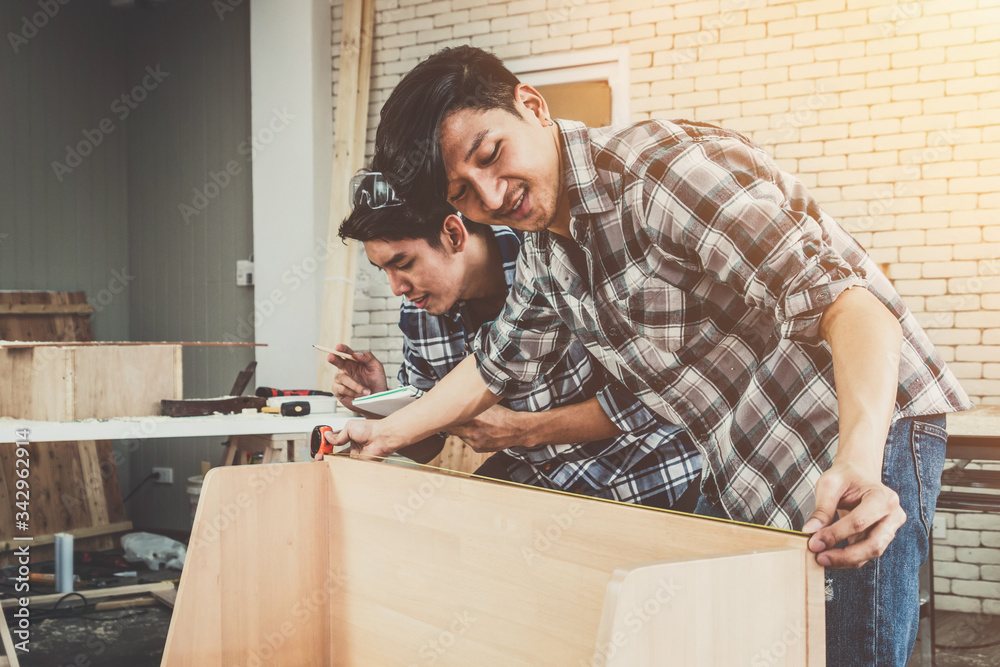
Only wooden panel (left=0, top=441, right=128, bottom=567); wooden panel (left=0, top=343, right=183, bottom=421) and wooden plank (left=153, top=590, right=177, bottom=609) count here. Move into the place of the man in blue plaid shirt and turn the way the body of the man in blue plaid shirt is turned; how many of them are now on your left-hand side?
0

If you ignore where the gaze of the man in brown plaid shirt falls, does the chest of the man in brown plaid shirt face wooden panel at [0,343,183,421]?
no

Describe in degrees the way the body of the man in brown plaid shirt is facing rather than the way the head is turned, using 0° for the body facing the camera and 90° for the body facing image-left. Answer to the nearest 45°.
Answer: approximately 45°

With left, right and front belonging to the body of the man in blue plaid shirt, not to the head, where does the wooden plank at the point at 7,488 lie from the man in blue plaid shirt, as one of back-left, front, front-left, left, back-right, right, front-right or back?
right

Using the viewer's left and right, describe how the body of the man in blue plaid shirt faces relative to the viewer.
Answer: facing the viewer and to the left of the viewer

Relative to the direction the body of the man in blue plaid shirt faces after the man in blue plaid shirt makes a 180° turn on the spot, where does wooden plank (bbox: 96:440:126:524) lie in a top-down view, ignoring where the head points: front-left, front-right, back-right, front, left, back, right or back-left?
left

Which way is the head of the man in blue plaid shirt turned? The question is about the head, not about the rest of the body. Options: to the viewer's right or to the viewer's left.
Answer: to the viewer's left

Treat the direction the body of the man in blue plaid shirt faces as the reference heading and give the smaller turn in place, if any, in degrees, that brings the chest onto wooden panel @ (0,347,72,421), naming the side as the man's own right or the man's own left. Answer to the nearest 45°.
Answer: approximately 90° to the man's own right

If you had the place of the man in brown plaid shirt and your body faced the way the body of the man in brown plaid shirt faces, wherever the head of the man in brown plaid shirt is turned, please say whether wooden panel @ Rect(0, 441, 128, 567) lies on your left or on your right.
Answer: on your right

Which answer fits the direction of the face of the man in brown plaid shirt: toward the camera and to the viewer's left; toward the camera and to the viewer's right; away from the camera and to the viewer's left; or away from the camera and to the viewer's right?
toward the camera and to the viewer's left

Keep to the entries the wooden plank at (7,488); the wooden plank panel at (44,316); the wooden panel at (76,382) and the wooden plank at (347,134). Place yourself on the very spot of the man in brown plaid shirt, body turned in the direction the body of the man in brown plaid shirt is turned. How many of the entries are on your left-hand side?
0

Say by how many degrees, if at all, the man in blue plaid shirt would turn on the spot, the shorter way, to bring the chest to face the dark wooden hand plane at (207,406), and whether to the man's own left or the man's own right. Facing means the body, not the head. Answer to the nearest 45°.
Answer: approximately 90° to the man's own right

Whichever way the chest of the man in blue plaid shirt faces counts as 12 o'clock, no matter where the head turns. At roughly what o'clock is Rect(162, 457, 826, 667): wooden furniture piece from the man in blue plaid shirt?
The wooden furniture piece is roughly at 11 o'clock from the man in blue plaid shirt.

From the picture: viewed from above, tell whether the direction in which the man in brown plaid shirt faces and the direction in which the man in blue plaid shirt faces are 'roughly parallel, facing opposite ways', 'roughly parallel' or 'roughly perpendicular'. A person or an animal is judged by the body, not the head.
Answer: roughly parallel
